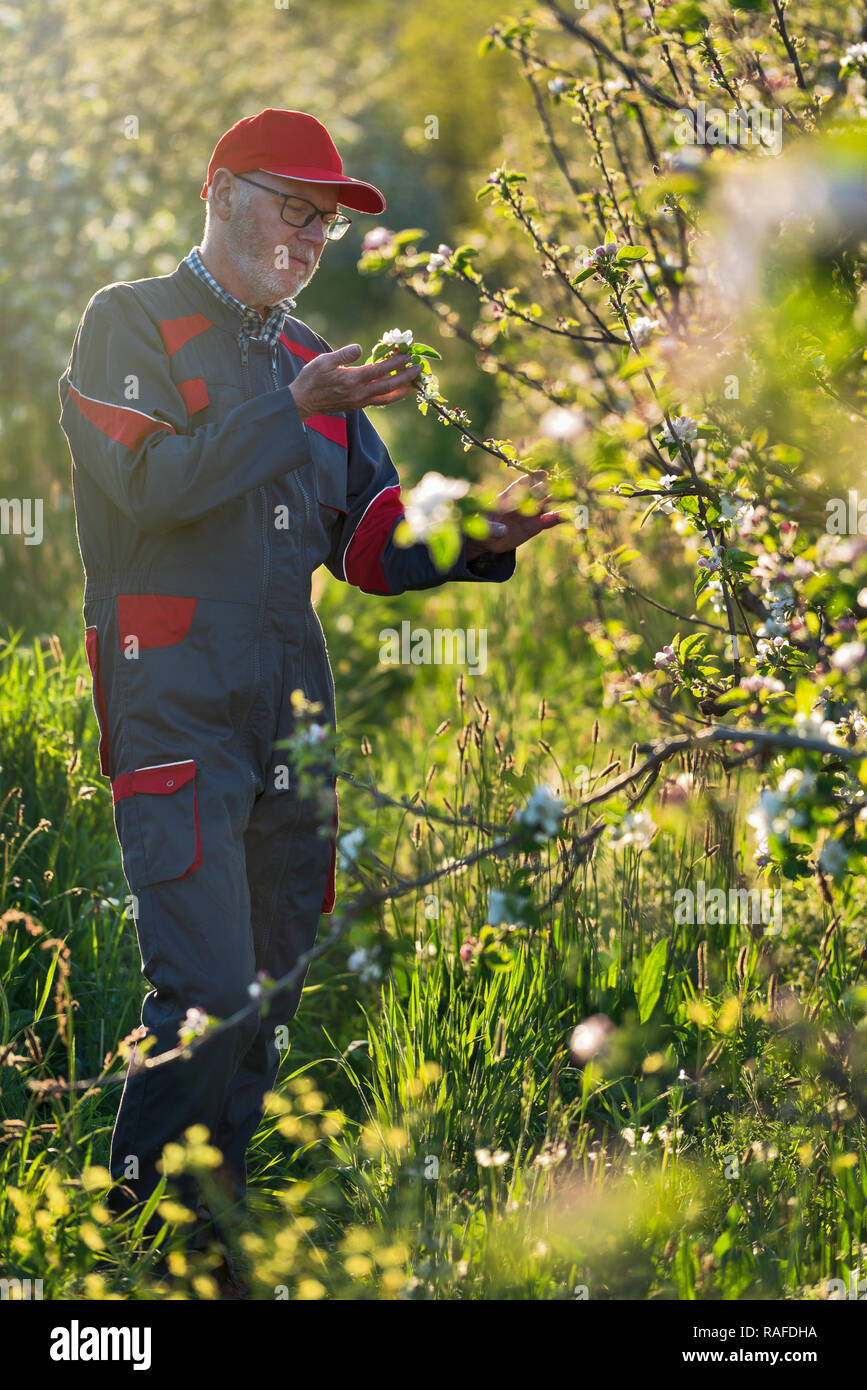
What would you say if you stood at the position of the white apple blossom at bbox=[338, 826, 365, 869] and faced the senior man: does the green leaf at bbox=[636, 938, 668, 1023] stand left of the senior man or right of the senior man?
right

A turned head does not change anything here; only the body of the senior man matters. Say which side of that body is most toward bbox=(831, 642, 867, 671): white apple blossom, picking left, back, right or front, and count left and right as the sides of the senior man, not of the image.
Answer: front

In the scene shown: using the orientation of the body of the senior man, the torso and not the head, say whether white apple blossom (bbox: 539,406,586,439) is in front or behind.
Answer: in front

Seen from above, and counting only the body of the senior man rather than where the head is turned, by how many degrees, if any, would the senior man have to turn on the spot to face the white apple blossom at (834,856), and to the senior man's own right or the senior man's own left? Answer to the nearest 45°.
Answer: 0° — they already face it

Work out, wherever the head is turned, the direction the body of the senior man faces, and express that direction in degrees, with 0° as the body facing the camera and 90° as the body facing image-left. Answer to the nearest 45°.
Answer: approximately 315°

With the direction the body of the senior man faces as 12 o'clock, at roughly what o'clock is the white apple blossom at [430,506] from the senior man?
The white apple blossom is roughly at 1 o'clock from the senior man.

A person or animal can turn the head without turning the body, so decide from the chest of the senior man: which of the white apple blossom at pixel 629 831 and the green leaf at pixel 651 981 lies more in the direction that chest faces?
the white apple blossom
